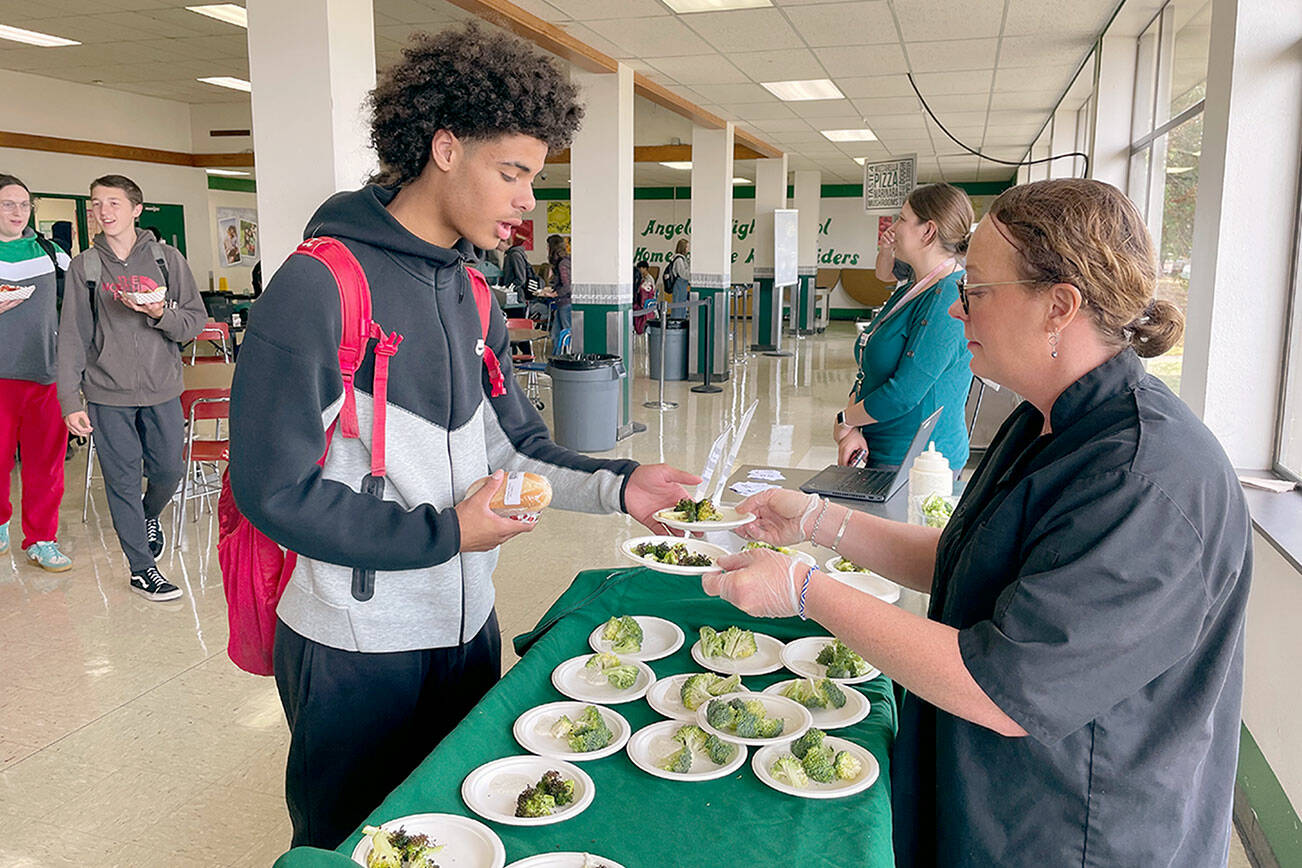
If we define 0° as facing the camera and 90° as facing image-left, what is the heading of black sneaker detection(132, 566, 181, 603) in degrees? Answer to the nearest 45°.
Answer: approximately 315°

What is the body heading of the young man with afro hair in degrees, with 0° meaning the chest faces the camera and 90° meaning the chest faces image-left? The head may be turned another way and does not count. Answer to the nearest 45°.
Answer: approximately 315°

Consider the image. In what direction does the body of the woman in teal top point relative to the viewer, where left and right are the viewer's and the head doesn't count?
facing to the left of the viewer

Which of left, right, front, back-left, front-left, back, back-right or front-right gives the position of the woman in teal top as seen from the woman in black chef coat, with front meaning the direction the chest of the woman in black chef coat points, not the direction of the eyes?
right

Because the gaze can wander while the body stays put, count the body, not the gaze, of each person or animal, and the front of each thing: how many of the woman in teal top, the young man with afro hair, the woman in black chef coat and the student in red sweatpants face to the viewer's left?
2

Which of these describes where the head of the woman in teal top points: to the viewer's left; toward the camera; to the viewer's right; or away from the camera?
to the viewer's left

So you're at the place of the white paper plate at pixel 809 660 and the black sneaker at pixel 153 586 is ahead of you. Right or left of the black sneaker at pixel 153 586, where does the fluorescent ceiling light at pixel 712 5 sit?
right

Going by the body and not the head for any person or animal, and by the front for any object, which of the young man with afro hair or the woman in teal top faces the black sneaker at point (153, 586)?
the woman in teal top

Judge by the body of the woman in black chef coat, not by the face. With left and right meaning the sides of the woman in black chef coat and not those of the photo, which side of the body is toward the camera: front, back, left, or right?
left

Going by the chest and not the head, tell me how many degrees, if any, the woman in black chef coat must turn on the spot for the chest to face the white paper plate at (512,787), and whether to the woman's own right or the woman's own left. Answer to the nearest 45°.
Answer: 0° — they already face it
